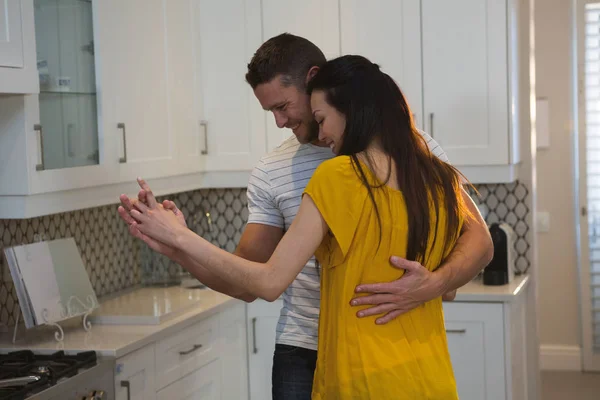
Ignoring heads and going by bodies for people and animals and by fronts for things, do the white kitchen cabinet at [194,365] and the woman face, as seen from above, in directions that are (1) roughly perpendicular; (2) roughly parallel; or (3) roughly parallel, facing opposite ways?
roughly parallel, facing opposite ways

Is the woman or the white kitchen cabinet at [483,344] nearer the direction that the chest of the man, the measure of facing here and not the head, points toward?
the woman

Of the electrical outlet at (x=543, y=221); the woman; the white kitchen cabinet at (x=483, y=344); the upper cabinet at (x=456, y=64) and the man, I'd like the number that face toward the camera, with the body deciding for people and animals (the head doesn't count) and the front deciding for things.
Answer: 4

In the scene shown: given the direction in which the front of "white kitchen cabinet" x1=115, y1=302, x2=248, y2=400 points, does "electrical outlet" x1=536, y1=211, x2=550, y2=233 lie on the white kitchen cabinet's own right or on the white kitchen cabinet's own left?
on the white kitchen cabinet's own left

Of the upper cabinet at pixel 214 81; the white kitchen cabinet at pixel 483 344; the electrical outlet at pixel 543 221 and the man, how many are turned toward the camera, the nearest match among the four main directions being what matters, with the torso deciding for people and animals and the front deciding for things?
4

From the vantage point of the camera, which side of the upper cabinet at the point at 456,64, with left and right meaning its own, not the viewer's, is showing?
front

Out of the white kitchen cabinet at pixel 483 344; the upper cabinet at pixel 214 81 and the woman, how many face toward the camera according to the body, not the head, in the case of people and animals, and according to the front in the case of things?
2

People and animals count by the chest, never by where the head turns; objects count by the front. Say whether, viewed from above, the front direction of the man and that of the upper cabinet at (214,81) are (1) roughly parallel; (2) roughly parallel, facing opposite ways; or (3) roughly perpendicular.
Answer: roughly parallel

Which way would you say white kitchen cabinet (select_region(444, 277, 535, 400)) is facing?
toward the camera
